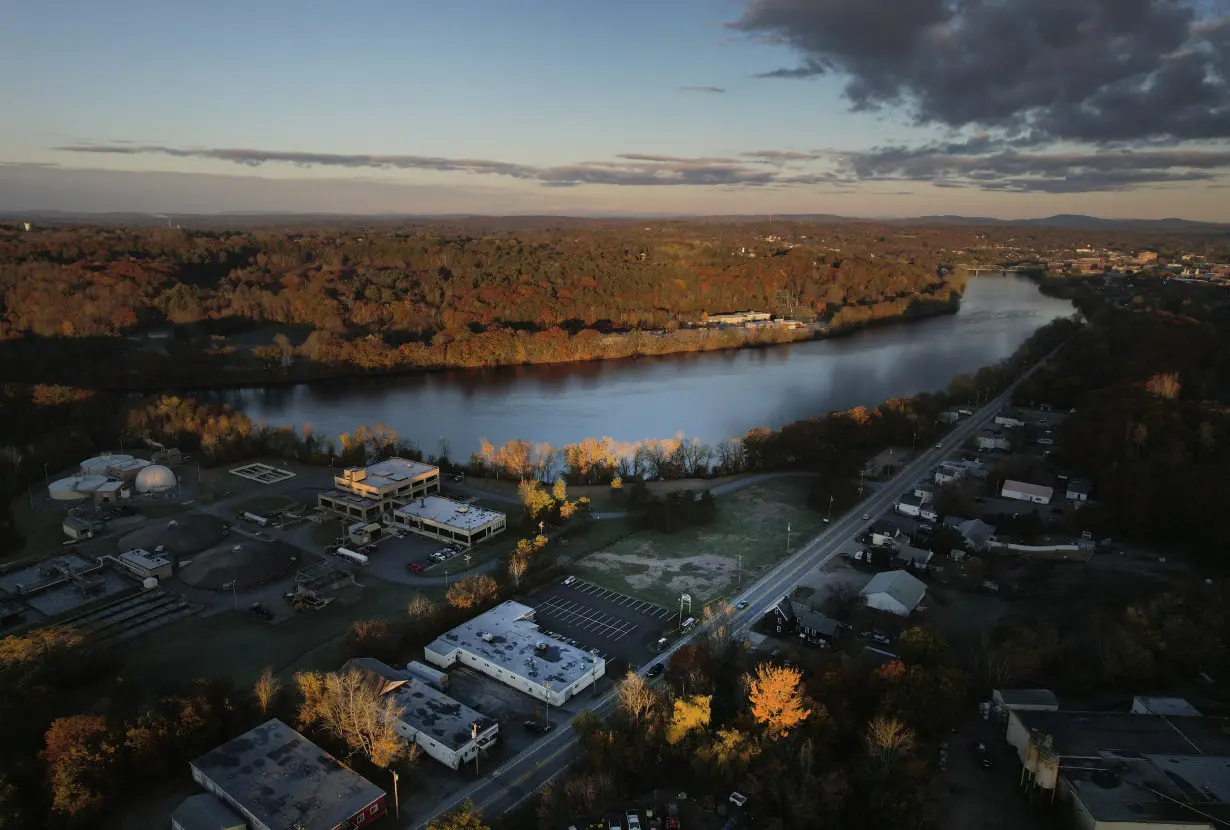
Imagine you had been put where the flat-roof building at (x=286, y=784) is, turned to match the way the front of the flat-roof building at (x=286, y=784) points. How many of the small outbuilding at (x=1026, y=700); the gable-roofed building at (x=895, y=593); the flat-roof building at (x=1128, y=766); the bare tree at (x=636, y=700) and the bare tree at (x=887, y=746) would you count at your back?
0

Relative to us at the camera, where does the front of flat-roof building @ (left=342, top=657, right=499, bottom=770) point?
facing the viewer and to the right of the viewer

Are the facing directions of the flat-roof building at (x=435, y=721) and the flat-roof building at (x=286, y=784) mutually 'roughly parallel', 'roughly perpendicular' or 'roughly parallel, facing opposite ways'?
roughly parallel

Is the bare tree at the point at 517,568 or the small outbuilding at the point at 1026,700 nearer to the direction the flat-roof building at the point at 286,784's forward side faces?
the small outbuilding

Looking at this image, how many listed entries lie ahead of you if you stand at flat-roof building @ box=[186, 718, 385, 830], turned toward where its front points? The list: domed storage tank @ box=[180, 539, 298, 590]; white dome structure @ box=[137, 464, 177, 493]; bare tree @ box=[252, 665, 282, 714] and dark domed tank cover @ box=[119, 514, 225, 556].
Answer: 0

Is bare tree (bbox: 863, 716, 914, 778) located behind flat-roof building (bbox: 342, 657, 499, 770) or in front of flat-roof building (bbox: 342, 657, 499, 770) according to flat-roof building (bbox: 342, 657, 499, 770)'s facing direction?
in front

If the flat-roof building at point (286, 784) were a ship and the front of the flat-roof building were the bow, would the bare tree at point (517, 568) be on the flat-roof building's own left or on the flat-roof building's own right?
on the flat-roof building's own left

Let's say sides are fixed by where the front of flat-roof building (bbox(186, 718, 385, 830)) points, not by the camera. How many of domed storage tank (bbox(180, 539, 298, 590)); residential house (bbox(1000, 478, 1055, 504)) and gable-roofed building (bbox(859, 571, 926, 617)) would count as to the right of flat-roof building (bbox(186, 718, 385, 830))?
0

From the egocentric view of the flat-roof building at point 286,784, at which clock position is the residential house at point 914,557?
The residential house is roughly at 10 o'clock from the flat-roof building.

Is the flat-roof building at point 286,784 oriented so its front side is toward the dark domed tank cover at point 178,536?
no

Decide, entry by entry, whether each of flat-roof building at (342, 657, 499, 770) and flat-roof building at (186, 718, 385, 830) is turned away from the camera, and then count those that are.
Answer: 0

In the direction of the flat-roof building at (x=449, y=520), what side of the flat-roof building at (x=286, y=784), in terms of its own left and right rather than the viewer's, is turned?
left

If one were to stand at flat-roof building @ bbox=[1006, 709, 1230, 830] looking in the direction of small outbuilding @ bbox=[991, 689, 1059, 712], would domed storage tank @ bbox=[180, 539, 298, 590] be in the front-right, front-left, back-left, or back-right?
front-left

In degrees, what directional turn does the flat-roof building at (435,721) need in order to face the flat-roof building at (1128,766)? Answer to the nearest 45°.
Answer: approximately 45° to its left

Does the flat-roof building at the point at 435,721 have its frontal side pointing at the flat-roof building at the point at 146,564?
no

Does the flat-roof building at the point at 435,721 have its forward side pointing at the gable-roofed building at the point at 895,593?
no

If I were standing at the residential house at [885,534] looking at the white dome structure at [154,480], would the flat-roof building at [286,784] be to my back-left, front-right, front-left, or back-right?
front-left

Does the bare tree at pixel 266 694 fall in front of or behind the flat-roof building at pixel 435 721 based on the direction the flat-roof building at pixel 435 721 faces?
behind

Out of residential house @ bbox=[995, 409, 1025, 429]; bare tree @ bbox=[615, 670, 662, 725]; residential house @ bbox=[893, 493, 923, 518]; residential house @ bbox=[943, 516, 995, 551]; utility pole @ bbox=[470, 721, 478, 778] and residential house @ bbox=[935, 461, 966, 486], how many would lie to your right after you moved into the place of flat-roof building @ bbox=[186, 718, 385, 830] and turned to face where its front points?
0

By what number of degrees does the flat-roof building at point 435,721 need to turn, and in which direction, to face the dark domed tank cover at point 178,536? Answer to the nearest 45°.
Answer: approximately 180°
